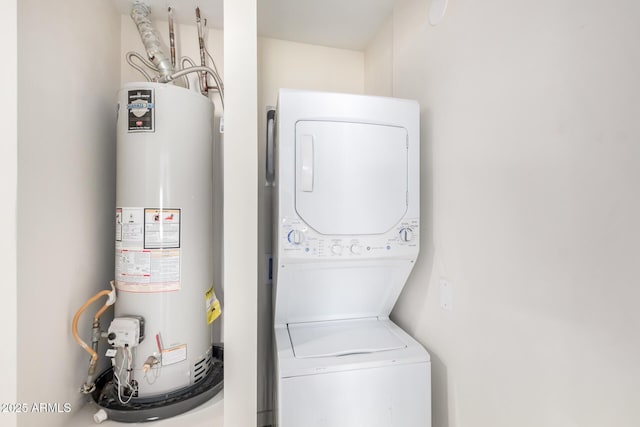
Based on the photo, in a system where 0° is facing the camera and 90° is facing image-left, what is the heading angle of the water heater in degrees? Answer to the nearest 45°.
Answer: approximately 45°

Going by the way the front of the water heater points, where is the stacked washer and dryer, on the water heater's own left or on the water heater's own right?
on the water heater's own left
